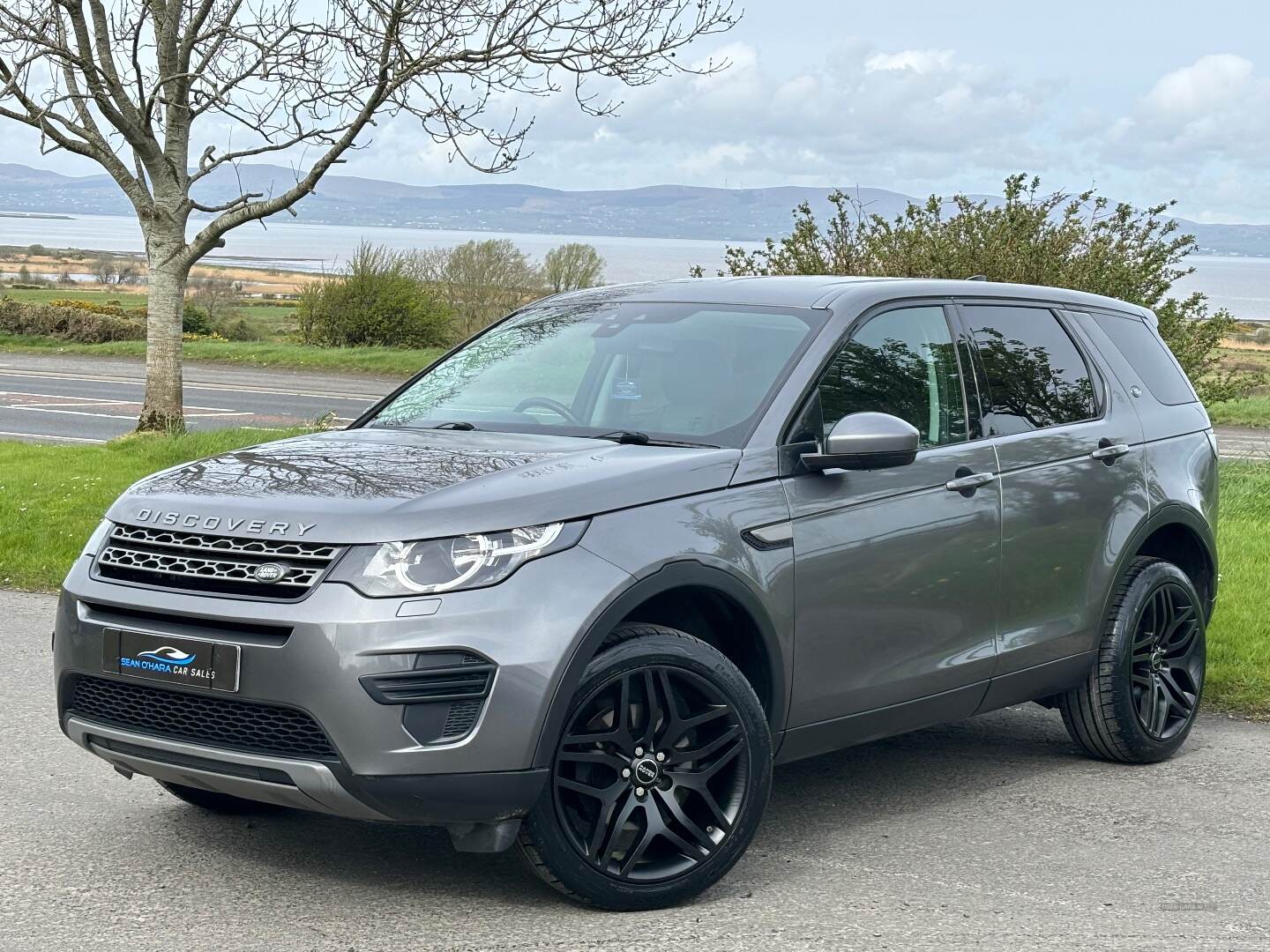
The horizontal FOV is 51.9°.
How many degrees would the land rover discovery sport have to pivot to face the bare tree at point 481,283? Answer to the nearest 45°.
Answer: approximately 135° to its right

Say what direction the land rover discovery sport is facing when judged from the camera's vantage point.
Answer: facing the viewer and to the left of the viewer

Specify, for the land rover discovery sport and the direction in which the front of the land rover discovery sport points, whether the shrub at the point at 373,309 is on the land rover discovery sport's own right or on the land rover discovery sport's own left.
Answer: on the land rover discovery sport's own right

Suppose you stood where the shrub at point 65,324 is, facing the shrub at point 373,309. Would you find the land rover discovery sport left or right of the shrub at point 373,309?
right

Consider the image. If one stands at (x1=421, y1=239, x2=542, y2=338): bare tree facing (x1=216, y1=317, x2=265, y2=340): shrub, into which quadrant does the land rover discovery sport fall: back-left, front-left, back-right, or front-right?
back-left

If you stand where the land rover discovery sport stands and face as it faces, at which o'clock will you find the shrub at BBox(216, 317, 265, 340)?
The shrub is roughly at 4 o'clock from the land rover discovery sport.

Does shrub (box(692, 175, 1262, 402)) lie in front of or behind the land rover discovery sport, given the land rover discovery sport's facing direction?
behind

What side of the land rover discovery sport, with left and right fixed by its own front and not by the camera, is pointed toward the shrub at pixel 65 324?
right
